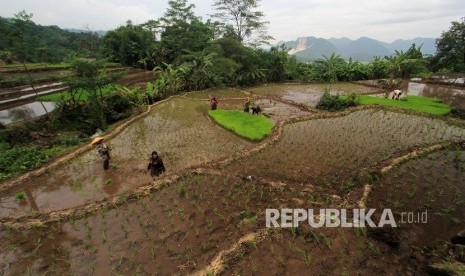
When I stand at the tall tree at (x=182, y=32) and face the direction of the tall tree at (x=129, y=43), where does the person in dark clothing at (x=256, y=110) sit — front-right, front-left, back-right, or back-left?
back-left

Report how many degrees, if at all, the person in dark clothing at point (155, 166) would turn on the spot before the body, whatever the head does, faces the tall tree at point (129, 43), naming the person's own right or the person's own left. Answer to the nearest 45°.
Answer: approximately 180°

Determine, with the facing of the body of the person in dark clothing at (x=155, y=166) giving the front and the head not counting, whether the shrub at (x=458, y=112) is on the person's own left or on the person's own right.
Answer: on the person's own left

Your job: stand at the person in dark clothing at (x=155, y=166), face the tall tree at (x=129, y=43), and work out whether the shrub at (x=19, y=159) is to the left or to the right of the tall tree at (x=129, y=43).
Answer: left

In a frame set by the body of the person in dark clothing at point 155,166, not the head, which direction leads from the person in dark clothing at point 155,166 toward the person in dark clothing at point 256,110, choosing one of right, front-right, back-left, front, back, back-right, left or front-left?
back-left

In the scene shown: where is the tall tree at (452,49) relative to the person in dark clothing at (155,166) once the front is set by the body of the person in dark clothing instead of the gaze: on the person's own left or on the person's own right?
on the person's own left

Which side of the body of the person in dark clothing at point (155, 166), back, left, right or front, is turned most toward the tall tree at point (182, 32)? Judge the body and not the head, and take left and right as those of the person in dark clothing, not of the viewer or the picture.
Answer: back

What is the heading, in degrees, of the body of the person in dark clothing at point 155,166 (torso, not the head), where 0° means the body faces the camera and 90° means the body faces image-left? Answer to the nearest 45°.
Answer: approximately 0°
